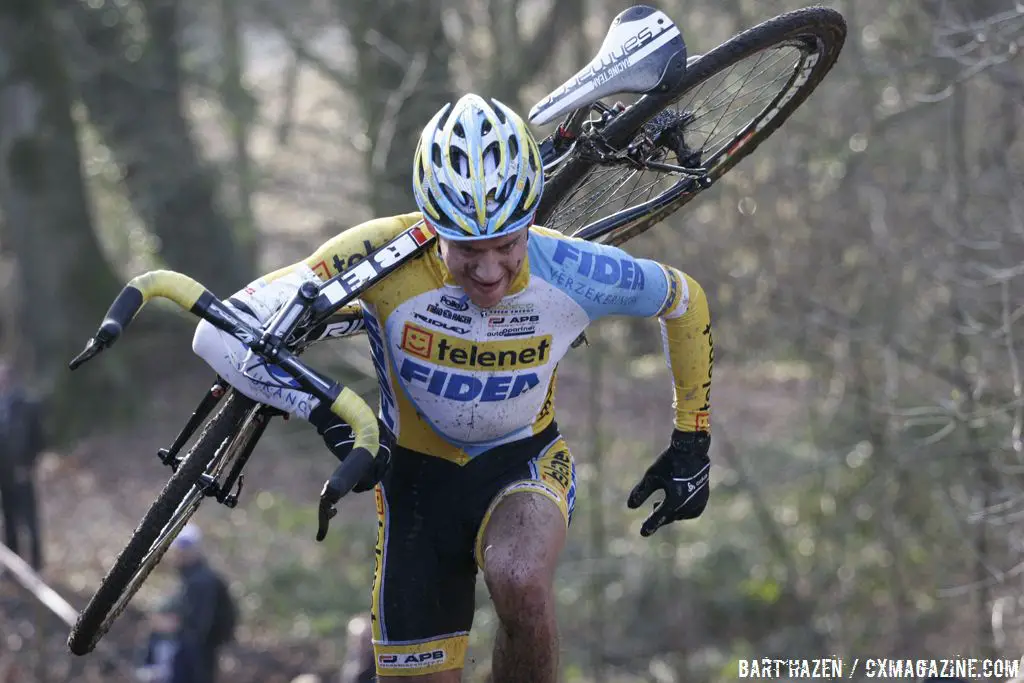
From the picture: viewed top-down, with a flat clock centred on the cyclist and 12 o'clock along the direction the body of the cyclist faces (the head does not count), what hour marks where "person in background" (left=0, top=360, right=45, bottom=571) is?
The person in background is roughly at 5 o'clock from the cyclist.

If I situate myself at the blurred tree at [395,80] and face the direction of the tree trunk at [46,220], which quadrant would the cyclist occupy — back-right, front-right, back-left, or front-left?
back-left

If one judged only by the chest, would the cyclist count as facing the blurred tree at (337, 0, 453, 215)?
no

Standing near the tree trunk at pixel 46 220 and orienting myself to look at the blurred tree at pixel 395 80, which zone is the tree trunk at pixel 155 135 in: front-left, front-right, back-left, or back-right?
front-left

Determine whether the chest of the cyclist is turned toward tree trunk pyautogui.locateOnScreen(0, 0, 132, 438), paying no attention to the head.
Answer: no

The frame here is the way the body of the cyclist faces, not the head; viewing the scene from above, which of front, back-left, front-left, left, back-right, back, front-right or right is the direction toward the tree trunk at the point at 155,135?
back

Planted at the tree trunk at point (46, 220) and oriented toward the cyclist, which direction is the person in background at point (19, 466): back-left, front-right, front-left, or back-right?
front-right

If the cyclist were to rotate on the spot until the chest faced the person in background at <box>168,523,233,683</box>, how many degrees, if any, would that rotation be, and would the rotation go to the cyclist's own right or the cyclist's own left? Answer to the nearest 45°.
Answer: approximately 135° to the cyclist's own right

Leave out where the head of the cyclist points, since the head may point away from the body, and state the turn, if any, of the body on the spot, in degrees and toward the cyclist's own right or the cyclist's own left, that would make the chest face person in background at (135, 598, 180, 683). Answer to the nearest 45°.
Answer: approximately 135° to the cyclist's own right

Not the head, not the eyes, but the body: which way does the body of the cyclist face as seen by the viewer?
toward the camera

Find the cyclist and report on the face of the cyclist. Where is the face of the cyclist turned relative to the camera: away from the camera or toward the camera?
toward the camera
